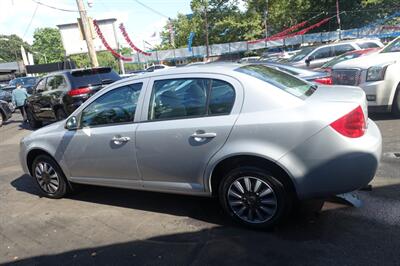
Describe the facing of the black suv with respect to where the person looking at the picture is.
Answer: facing away from the viewer and to the left of the viewer

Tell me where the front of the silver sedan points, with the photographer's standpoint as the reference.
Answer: facing away from the viewer and to the left of the viewer

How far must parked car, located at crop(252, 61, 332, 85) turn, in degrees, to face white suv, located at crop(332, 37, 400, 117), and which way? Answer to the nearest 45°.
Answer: approximately 135° to its right

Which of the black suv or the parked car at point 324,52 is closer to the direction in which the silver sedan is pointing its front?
the black suv

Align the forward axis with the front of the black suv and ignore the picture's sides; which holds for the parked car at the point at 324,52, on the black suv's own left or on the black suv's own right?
on the black suv's own right

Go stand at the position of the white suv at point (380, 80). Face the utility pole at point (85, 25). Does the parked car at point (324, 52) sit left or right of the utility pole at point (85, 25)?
right

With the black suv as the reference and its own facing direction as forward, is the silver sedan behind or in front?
behind
